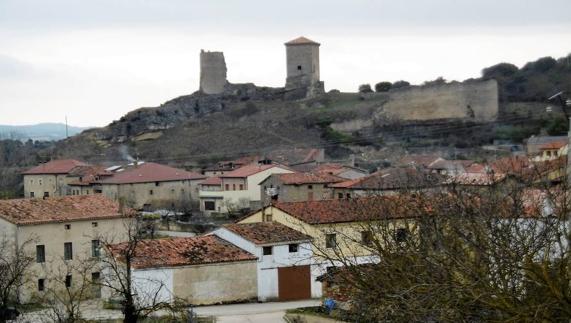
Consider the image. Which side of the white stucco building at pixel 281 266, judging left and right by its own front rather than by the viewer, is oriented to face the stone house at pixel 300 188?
back

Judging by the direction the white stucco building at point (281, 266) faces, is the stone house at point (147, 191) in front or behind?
behind

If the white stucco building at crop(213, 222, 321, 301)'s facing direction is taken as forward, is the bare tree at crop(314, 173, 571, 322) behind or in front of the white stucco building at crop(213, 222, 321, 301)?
in front

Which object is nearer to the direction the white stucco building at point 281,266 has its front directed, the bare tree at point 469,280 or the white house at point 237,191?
the bare tree

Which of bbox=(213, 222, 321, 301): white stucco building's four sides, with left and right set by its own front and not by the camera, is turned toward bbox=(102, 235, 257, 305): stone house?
right

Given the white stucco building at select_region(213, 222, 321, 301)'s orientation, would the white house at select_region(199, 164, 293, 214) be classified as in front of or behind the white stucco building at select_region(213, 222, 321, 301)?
behind

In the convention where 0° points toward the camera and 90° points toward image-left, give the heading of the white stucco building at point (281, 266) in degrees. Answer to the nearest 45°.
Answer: approximately 0°
